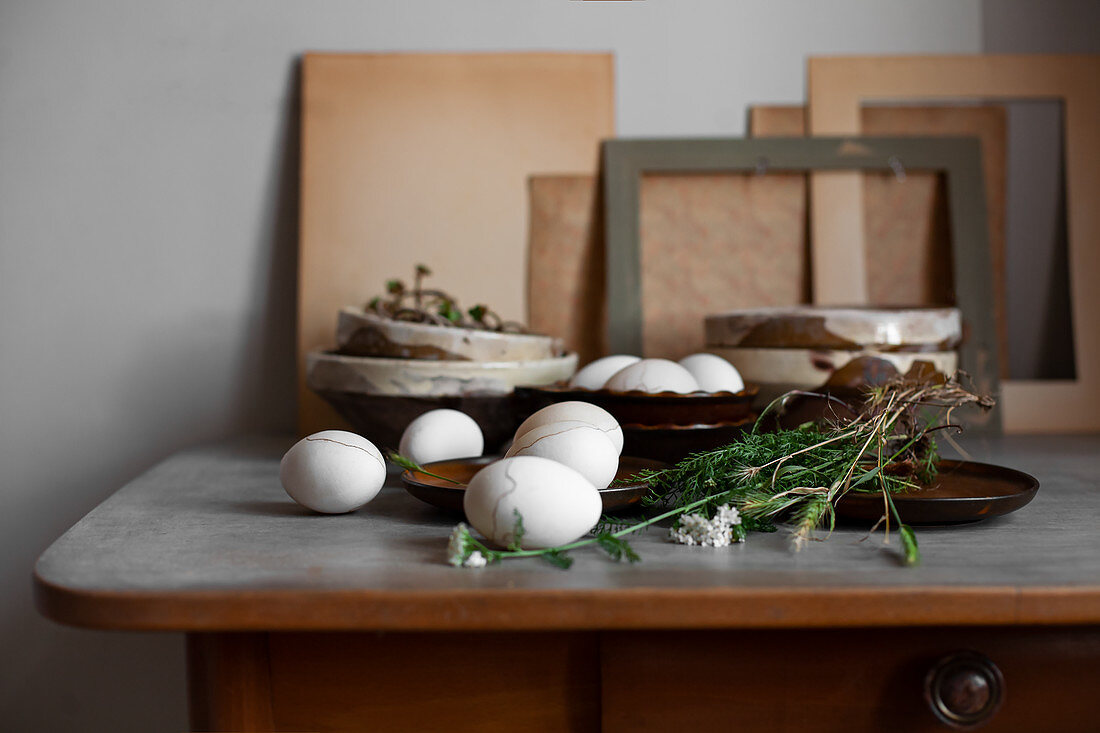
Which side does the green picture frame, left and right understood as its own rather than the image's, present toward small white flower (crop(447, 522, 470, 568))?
front

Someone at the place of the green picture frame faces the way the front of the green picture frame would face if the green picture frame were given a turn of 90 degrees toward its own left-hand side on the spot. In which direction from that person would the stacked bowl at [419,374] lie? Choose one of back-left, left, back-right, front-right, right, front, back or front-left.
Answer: back-right

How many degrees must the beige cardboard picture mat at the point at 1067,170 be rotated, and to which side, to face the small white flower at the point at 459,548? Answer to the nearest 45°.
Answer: approximately 45° to its right

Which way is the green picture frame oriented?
toward the camera

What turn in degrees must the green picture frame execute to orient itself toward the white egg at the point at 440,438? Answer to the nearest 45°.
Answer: approximately 45° to its right

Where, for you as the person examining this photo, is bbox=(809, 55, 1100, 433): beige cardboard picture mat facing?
facing the viewer

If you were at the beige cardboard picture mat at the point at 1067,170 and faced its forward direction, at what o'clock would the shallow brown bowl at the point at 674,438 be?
The shallow brown bowl is roughly at 1 o'clock from the beige cardboard picture mat.

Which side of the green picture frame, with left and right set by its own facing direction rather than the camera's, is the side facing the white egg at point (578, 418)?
front

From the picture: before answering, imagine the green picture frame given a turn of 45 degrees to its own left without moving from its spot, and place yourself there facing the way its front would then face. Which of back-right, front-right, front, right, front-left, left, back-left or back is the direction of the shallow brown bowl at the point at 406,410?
right

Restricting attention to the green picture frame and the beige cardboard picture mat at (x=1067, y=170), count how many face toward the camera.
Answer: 2

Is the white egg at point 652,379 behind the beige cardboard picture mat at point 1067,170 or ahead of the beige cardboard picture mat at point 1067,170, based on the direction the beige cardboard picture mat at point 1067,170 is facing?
ahead

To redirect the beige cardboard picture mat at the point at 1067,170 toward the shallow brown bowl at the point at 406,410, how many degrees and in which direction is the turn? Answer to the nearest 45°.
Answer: approximately 45° to its right

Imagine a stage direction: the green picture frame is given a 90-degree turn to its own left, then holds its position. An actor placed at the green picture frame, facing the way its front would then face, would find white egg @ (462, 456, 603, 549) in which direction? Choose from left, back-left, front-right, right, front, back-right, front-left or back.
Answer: right
